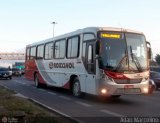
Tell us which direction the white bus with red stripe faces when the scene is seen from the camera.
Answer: facing the viewer and to the right of the viewer

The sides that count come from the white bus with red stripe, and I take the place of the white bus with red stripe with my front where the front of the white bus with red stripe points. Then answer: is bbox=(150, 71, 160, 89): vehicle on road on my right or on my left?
on my left
